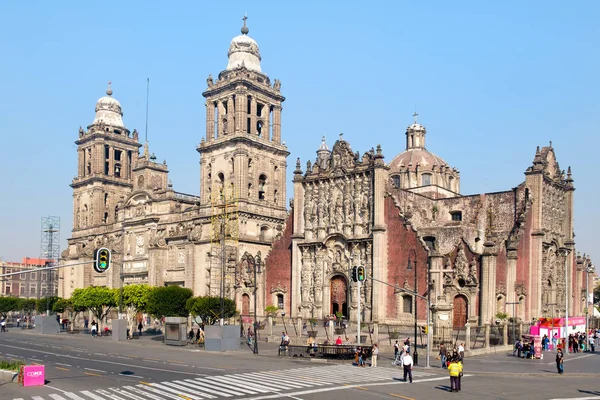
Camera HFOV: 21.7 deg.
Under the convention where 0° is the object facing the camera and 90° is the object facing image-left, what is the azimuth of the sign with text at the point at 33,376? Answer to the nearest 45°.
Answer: approximately 0°
